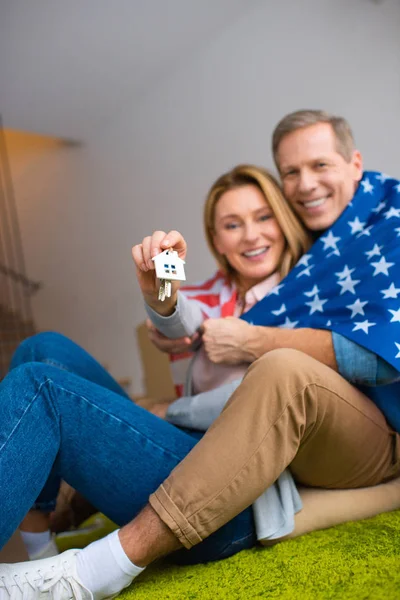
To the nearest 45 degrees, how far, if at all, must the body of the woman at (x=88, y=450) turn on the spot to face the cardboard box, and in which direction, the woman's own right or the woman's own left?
approximately 135° to the woman's own right

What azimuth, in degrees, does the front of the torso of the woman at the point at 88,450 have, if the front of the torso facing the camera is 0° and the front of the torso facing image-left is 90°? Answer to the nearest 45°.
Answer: approximately 45°

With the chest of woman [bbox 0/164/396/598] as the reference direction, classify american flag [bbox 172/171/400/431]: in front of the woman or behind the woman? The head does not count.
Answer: behind
